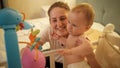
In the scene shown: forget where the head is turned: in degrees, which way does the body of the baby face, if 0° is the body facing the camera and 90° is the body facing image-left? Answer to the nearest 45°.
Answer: approximately 45°
